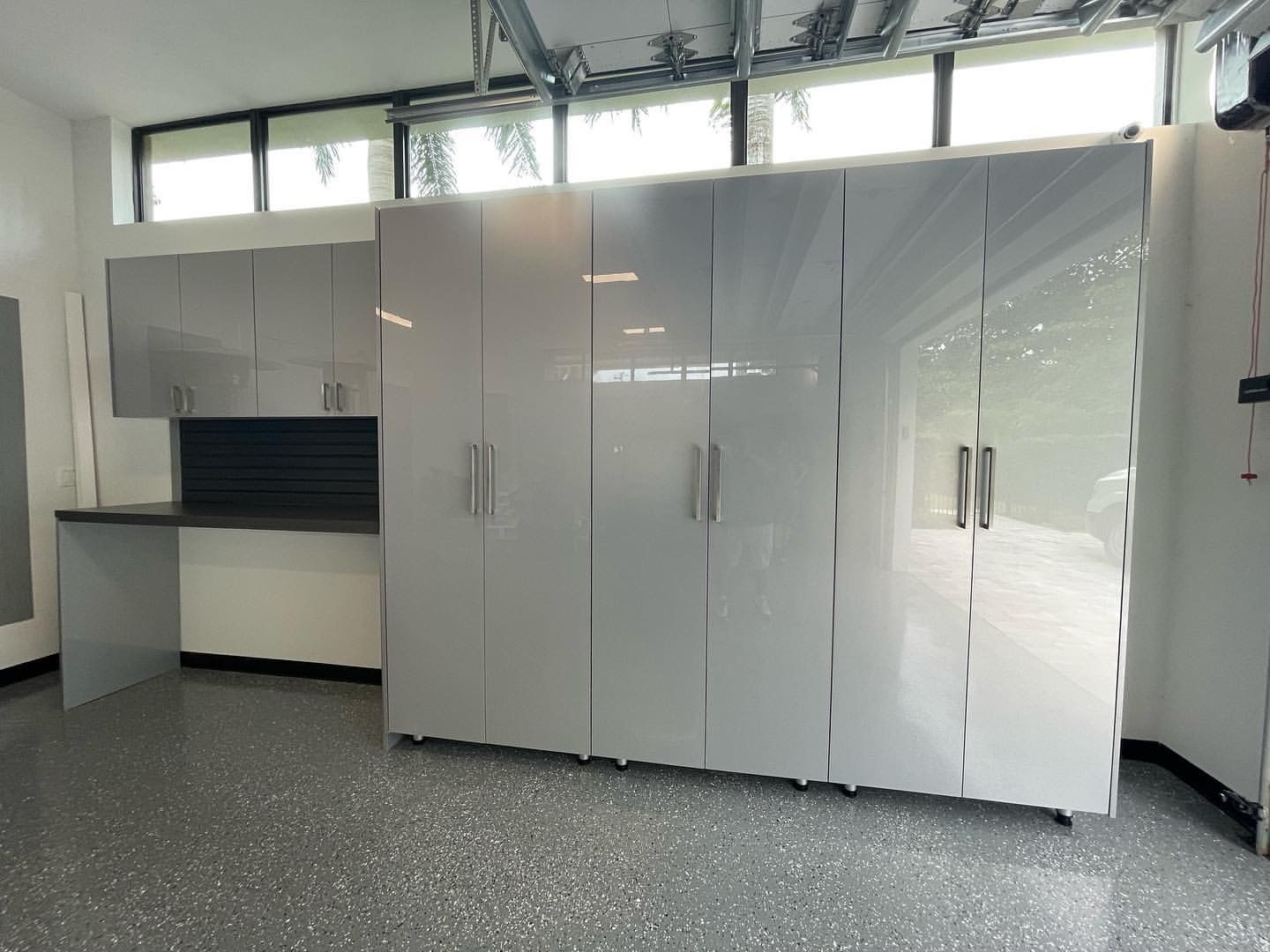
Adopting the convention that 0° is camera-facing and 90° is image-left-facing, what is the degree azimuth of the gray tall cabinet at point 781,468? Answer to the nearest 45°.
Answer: approximately 0°

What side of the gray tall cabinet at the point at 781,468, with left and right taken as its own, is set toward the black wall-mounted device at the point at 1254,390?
left

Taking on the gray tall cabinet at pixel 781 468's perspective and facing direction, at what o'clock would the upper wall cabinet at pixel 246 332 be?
The upper wall cabinet is roughly at 3 o'clock from the gray tall cabinet.

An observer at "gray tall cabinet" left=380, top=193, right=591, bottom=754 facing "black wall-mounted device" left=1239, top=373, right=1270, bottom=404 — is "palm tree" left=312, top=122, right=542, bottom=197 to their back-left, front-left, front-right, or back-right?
back-left

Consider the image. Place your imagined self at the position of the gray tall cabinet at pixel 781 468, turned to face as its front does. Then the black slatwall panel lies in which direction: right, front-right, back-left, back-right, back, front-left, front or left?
right

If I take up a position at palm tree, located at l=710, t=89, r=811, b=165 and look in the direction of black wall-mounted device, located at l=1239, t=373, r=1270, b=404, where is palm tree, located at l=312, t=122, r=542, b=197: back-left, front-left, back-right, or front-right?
back-right

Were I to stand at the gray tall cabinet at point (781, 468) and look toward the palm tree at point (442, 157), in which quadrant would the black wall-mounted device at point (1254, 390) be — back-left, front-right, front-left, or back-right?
back-right

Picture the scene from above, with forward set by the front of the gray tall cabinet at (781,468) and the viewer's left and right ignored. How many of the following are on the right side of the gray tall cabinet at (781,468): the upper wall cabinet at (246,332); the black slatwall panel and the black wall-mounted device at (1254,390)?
2
